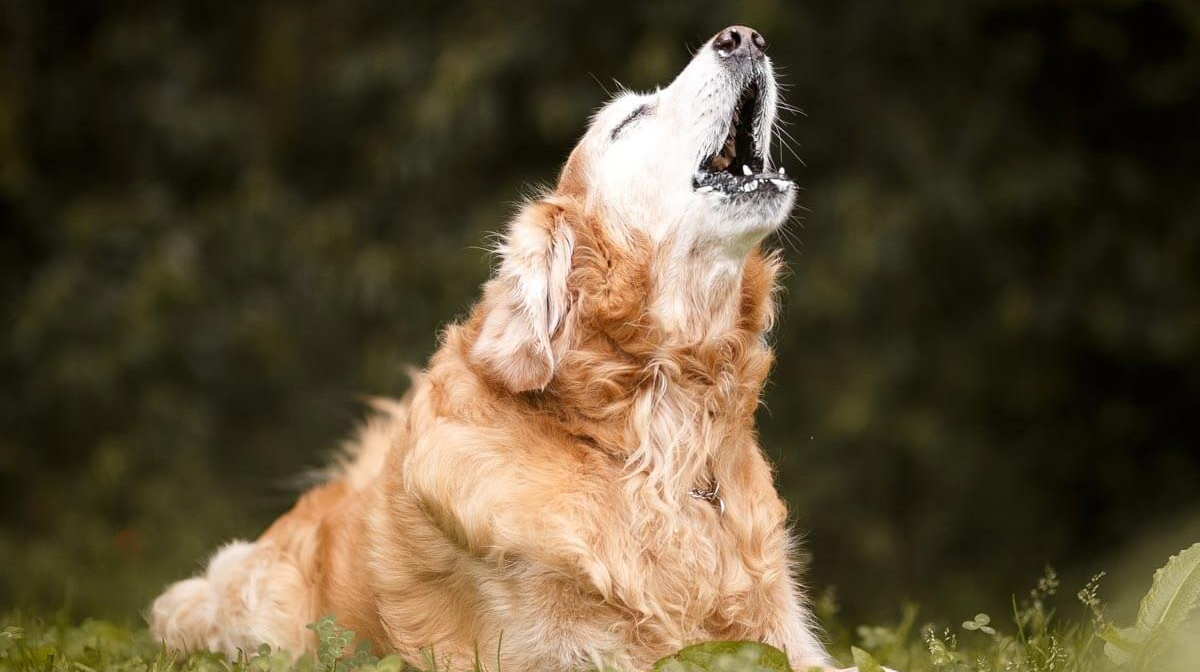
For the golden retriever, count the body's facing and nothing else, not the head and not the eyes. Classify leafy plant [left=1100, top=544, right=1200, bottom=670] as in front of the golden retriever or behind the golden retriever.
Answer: in front

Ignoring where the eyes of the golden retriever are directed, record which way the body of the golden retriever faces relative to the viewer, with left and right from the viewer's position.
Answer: facing the viewer and to the right of the viewer
